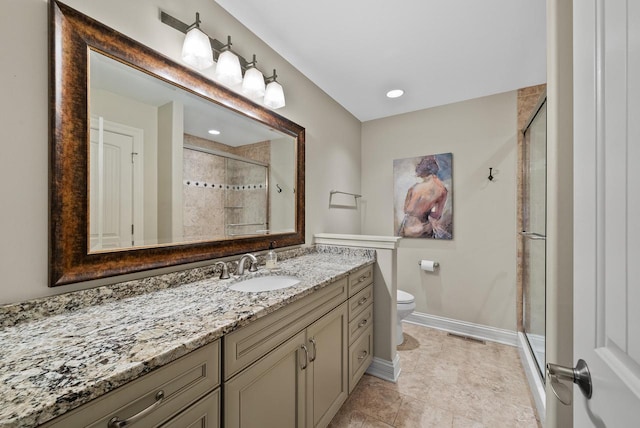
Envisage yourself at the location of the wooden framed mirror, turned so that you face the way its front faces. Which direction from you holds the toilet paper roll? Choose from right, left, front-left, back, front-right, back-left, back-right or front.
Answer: front-left

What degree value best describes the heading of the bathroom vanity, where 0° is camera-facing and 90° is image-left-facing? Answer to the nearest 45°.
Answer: approximately 315°

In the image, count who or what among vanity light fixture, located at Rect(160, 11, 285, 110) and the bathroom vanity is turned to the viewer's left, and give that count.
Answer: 0

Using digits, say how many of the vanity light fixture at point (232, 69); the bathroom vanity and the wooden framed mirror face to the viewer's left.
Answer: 0

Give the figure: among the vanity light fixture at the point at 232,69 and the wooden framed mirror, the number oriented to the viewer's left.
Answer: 0

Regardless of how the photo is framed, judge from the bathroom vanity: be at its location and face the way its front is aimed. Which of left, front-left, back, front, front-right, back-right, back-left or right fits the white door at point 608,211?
front

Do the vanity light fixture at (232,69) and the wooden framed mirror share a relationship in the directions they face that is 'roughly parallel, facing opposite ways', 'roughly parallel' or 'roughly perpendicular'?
roughly parallel

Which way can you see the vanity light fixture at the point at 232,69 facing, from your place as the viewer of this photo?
facing the viewer and to the right of the viewer

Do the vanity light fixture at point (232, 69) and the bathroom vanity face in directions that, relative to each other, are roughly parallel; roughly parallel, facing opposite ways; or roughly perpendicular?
roughly parallel
